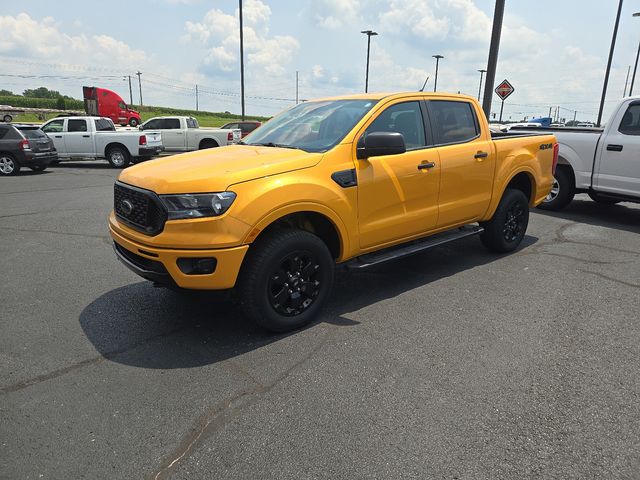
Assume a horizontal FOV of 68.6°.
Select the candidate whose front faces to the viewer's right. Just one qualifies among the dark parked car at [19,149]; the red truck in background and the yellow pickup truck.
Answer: the red truck in background

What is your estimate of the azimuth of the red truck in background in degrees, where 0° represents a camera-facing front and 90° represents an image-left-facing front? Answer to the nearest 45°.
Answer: approximately 270°

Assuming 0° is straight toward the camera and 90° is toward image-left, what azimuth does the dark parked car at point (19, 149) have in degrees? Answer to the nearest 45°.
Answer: approximately 135°

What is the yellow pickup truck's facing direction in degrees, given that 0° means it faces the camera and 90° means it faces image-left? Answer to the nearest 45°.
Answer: approximately 45°

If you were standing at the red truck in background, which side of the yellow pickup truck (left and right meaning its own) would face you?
right

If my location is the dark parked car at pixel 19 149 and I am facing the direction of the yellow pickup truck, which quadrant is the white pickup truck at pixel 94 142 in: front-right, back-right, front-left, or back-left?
back-left

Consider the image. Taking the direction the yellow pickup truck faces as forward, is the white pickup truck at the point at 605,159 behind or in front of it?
behind

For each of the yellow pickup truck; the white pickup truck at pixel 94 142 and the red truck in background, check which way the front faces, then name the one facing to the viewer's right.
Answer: the red truck in background

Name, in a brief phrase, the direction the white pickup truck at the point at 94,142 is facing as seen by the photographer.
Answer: facing away from the viewer and to the left of the viewer

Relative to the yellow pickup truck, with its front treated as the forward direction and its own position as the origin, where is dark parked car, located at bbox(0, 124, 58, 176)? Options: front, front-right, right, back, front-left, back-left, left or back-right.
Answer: right

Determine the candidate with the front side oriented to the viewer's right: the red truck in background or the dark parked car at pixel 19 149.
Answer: the red truck in background

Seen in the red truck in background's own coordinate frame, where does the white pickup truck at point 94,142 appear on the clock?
The white pickup truck is roughly at 3 o'clock from the red truck in background.

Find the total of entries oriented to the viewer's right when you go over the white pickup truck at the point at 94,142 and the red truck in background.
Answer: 1

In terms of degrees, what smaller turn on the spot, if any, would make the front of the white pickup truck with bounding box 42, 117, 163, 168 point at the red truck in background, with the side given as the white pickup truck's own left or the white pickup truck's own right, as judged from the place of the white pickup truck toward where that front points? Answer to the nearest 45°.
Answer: approximately 45° to the white pickup truck's own right
